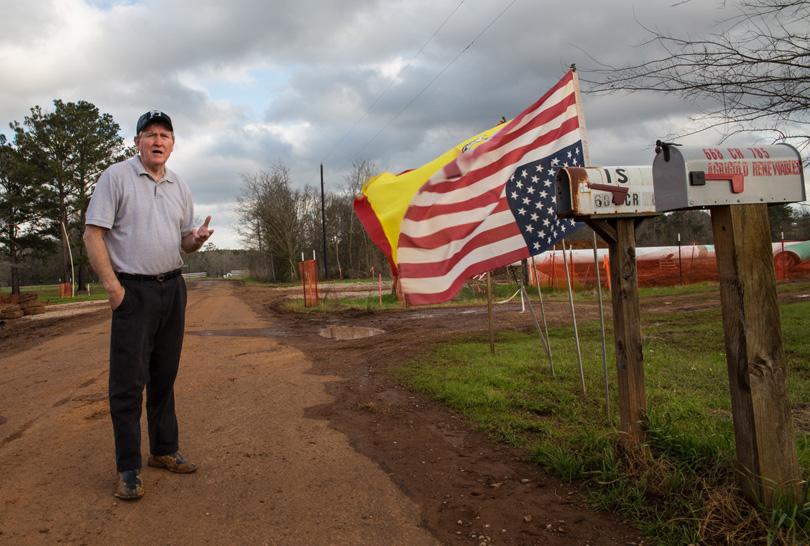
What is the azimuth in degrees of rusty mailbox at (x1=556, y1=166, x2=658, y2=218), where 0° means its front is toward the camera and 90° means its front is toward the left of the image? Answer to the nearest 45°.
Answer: approximately 45°

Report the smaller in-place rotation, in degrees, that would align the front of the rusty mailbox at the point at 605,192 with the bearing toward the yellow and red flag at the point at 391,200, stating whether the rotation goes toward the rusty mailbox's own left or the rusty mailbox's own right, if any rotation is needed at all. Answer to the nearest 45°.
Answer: approximately 90° to the rusty mailbox's own right

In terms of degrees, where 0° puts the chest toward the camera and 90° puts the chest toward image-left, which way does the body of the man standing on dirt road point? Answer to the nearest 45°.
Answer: approximately 315°

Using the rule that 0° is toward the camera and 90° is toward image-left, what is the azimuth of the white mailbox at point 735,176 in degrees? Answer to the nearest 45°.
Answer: approximately 45°

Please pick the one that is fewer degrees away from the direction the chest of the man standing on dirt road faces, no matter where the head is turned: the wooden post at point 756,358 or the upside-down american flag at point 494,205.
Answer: the wooden post

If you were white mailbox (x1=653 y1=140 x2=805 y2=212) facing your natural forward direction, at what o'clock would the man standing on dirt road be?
The man standing on dirt road is roughly at 1 o'clock from the white mailbox.

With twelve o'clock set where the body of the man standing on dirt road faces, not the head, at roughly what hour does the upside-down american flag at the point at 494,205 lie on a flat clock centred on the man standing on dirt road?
The upside-down american flag is roughly at 10 o'clock from the man standing on dirt road.
